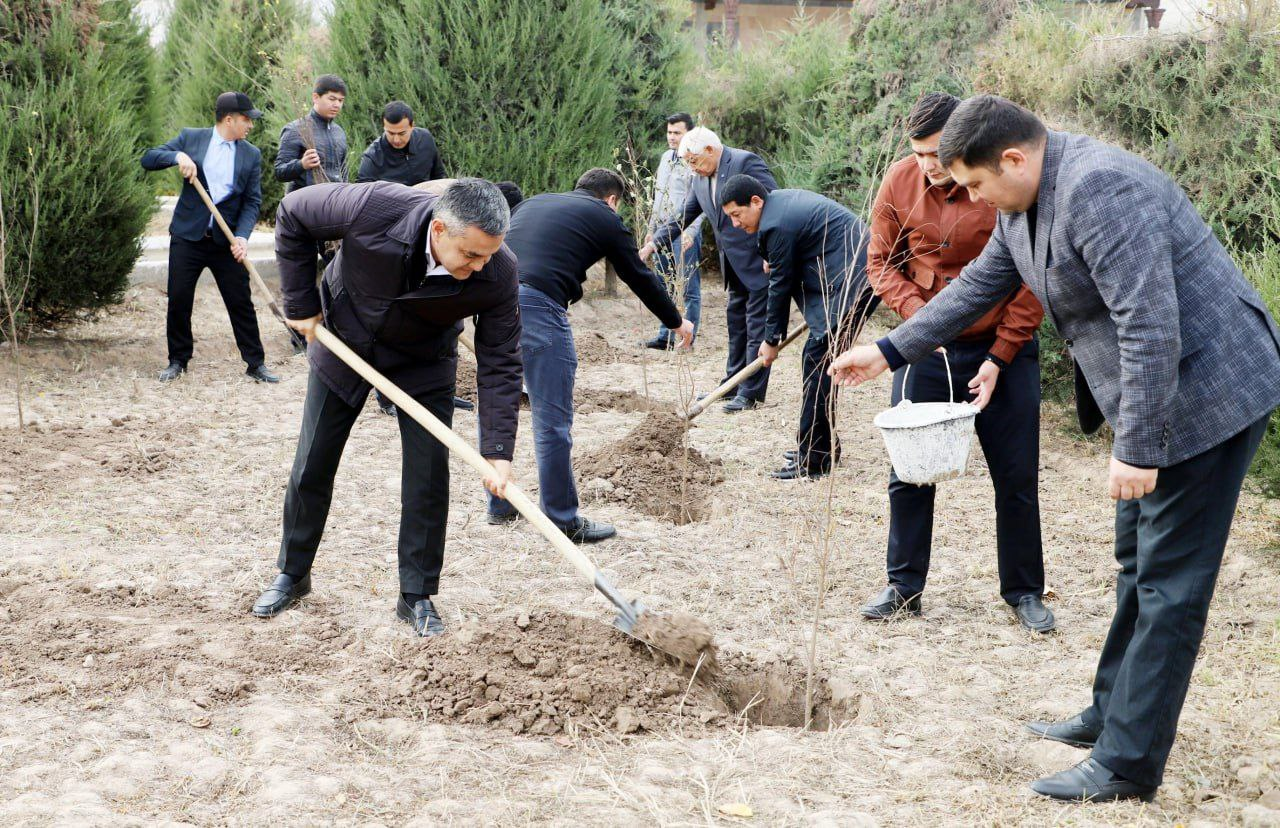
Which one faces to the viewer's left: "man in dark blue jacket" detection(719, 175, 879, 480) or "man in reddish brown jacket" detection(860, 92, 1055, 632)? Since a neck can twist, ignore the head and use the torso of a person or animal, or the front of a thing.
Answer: the man in dark blue jacket

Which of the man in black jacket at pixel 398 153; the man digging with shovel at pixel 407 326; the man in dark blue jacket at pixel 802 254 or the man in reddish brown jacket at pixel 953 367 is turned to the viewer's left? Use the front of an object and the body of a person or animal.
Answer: the man in dark blue jacket at pixel 802 254

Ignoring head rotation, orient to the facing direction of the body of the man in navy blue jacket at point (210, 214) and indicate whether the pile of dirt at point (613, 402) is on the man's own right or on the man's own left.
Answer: on the man's own left

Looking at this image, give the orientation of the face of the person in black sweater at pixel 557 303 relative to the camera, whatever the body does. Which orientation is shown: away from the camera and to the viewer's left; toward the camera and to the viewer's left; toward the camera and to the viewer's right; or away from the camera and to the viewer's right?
away from the camera and to the viewer's right

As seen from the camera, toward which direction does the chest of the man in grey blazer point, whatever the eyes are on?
to the viewer's left

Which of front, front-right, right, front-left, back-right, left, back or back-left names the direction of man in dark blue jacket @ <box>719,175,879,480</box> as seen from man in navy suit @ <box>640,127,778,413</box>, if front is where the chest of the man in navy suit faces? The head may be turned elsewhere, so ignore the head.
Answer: front-left

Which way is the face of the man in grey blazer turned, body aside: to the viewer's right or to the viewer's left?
to the viewer's left

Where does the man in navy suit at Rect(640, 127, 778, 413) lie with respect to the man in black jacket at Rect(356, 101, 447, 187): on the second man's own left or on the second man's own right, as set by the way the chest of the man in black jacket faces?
on the second man's own left

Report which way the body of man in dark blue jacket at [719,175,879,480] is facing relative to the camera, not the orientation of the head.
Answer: to the viewer's left

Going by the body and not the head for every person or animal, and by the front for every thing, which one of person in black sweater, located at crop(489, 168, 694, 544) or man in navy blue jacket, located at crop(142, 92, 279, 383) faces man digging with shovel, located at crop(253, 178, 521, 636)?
man in navy blue jacket, located at crop(142, 92, 279, 383)

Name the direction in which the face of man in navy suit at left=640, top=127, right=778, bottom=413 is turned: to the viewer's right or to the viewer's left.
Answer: to the viewer's left
